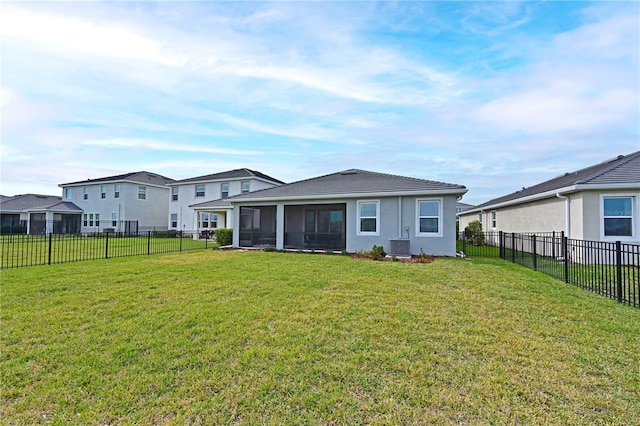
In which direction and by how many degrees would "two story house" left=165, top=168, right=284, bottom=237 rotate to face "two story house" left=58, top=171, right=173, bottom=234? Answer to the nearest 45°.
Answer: approximately 90° to its left

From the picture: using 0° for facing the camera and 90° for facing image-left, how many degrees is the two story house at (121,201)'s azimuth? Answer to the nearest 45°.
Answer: approximately 225°

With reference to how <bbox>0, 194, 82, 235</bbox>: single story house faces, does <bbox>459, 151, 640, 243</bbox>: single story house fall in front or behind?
behind

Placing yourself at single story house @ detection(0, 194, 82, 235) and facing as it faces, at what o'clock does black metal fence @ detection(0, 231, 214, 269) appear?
The black metal fence is roughly at 6 o'clock from the single story house.

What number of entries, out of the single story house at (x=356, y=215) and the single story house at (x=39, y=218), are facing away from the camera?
2

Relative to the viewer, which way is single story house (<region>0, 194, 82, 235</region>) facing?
away from the camera

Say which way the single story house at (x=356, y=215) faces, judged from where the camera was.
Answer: facing away from the viewer

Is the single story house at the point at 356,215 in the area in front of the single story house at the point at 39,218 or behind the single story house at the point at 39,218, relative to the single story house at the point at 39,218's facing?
behind

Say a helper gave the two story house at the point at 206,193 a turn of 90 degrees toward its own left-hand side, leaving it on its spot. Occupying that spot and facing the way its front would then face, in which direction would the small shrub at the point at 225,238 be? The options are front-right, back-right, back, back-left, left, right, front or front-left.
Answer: back-left
